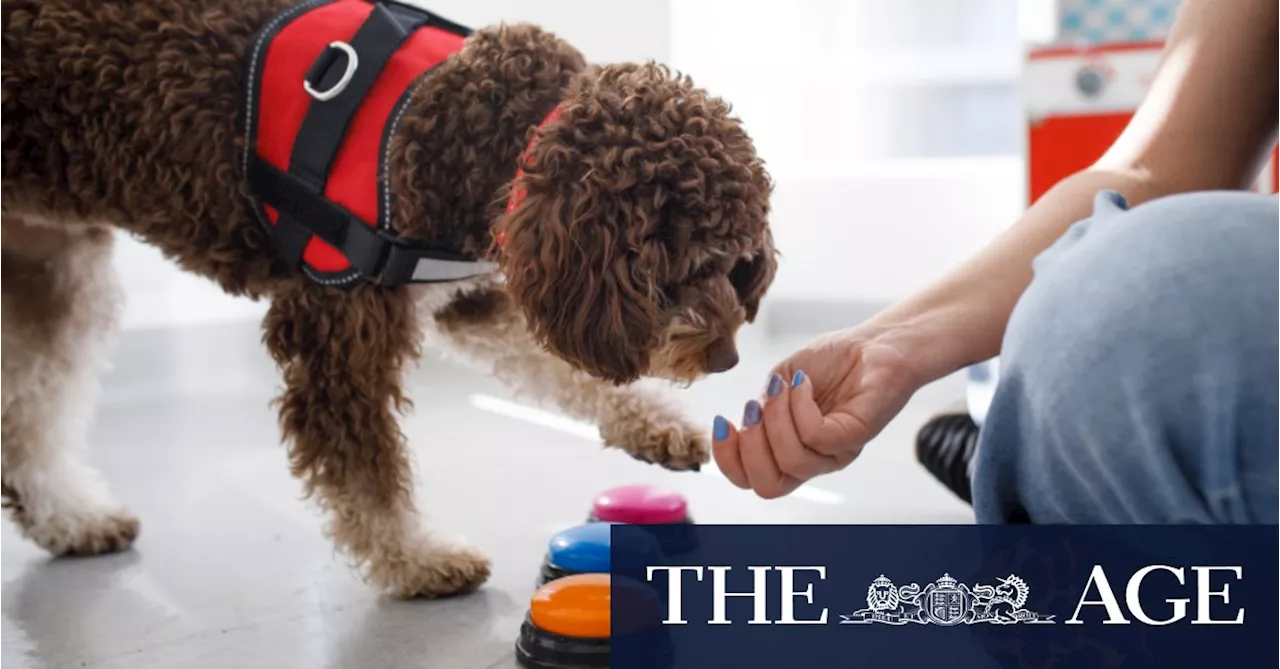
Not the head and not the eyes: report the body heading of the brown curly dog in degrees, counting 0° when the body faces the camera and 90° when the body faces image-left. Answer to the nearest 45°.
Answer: approximately 270°
